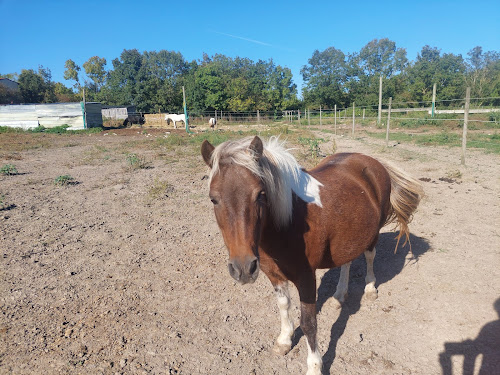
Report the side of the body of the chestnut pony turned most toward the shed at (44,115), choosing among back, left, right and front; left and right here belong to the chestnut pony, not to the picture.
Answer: right

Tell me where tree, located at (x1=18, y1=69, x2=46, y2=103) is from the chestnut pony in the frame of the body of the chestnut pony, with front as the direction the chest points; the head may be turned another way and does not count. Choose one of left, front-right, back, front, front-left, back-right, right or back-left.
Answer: right

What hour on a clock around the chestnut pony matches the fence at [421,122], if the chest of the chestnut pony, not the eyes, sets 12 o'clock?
The fence is roughly at 5 o'clock from the chestnut pony.

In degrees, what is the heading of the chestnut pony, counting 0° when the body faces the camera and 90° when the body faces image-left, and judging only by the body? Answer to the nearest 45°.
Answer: approximately 45°

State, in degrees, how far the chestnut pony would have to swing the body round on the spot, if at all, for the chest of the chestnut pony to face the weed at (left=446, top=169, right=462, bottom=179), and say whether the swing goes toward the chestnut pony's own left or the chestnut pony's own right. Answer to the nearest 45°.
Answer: approximately 180°

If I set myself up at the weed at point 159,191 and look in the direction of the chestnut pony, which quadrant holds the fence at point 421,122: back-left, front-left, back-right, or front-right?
back-left

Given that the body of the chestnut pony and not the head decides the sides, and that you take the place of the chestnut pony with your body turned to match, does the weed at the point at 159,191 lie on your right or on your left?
on your right
